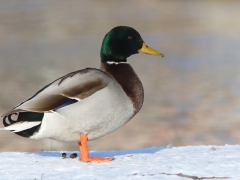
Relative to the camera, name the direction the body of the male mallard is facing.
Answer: to the viewer's right
